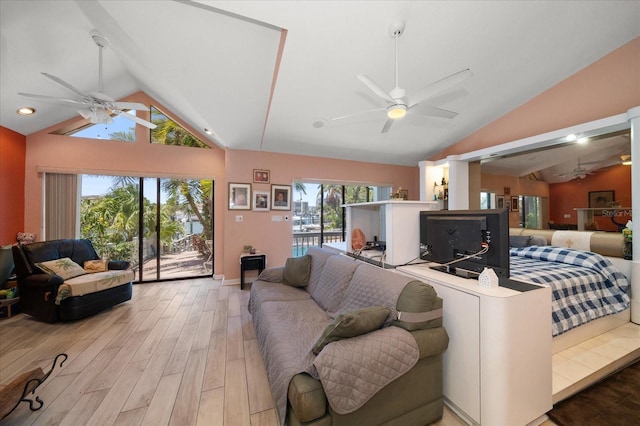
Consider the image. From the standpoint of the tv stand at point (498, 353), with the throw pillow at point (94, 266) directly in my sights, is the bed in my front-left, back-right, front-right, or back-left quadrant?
back-right

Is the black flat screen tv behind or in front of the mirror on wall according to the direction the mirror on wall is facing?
in front

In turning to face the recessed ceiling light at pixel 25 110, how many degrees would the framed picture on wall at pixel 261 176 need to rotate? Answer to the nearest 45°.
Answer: approximately 90° to its right

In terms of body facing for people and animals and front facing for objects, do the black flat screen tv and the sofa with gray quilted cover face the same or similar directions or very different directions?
very different directions

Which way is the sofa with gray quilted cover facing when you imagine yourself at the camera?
facing the viewer and to the left of the viewer

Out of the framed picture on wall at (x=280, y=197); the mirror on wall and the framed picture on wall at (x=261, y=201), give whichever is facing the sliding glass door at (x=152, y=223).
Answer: the mirror on wall

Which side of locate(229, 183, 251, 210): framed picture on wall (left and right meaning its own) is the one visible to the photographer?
front

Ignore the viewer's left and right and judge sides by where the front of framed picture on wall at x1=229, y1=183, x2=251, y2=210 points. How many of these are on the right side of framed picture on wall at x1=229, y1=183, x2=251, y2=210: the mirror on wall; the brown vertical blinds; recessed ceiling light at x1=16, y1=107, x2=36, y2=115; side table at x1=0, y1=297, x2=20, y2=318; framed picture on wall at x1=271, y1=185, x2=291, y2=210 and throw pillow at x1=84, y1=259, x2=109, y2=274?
4

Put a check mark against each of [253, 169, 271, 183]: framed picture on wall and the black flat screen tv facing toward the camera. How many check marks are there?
1

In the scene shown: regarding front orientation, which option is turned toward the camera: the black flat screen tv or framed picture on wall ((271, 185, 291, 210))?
the framed picture on wall

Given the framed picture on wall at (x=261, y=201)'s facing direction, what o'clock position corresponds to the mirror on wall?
The mirror on wall is roughly at 10 o'clock from the framed picture on wall.

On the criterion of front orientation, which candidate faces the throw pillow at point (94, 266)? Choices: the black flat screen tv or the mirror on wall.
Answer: the mirror on wall

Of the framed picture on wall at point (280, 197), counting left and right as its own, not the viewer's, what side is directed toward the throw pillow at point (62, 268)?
right

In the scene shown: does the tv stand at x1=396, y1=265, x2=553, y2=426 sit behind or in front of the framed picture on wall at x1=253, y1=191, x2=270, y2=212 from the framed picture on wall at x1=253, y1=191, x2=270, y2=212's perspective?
in front

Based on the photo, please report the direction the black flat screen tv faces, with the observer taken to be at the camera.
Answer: facing away from the viewer and to the right of the viewer

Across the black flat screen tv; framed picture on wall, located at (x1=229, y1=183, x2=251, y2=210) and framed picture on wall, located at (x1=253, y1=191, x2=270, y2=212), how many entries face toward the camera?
2
